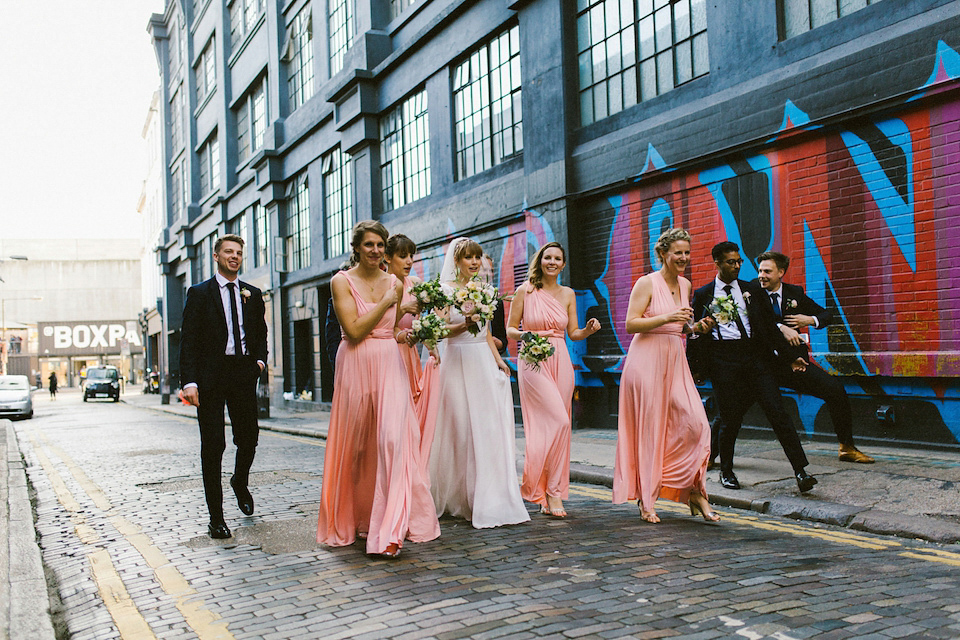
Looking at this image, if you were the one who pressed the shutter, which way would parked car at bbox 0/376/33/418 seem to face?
facing the viewer

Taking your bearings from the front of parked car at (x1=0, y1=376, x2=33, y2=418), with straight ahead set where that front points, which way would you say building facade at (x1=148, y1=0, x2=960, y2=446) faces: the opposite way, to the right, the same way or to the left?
to the right

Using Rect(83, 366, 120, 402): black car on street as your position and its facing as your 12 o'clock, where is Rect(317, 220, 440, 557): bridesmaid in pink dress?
The bridesmaid in pink dress is roughly at 12 o'clock from the black car on street.

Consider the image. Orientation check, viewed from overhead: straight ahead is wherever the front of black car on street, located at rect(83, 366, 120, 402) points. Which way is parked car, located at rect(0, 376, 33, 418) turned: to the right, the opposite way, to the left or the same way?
the same way

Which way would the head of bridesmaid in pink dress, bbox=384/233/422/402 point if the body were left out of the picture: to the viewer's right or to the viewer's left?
to the viewer's right

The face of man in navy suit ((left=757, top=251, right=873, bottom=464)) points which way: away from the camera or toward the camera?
toward the camera

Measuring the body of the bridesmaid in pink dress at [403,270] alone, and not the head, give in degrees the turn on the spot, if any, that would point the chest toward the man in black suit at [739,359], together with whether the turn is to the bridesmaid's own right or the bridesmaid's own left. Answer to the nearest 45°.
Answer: approximately 45° to the bridesmaid's own left

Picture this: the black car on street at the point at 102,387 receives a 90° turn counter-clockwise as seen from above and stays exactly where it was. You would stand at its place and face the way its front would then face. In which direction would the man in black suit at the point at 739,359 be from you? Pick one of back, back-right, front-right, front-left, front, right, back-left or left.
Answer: right

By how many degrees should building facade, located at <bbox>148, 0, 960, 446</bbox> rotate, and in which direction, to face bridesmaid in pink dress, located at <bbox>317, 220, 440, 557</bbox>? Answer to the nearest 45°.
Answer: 0° — it already faces them

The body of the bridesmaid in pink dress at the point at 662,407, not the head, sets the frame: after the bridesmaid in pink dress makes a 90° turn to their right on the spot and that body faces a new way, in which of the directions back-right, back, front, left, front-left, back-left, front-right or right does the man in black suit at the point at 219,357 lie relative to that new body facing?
front-right

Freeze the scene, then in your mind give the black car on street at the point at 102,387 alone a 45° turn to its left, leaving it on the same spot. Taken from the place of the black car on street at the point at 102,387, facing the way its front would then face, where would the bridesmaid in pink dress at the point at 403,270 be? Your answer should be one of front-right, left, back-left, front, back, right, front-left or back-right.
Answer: front-right

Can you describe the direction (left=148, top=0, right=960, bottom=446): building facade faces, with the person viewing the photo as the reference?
facing the viewer and to the left of the viewer

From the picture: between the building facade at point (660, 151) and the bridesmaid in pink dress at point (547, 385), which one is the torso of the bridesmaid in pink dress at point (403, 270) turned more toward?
the bridesmaid in pink dress

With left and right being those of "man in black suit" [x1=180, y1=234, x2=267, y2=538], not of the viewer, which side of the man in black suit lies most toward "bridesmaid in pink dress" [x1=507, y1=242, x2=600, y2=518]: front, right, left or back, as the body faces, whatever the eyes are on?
left

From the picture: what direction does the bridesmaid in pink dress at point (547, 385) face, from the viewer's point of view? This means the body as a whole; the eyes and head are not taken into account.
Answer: toward the camera

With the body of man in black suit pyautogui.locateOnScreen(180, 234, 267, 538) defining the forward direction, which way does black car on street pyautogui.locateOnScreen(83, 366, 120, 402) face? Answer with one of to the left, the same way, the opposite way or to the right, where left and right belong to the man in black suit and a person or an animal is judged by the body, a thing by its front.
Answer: the same way

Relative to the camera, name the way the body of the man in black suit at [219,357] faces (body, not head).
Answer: toward the camera
